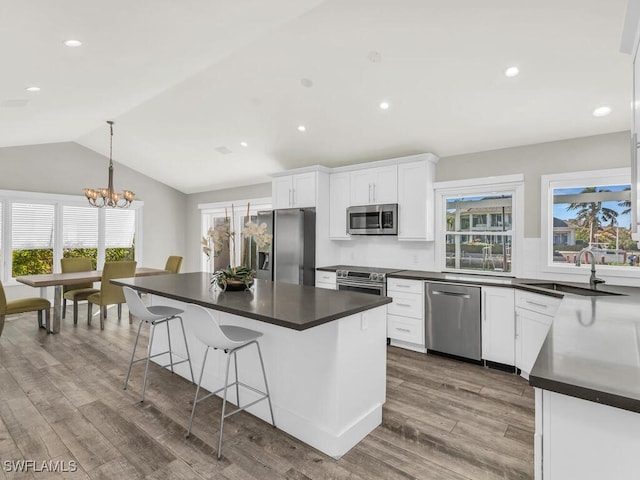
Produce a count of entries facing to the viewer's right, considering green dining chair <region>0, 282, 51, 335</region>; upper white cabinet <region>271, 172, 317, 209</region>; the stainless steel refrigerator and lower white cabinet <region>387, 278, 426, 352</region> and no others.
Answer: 1

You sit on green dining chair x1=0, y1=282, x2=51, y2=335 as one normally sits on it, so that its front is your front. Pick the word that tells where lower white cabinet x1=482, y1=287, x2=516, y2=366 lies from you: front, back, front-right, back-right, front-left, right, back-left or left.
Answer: front-right

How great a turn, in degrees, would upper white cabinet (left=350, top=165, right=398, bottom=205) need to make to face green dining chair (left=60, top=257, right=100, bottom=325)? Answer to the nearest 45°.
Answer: approximately 45° to its right

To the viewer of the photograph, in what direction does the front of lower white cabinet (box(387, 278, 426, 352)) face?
facing the viewer and to the left of the viewer

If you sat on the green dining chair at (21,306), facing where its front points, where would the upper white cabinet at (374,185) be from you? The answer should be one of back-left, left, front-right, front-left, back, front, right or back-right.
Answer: front-right

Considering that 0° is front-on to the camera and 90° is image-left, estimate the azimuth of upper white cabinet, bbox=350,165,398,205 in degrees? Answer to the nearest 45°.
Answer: approximately 45°

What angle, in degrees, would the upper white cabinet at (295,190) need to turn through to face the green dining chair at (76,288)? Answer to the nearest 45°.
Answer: approximately 45° to its right

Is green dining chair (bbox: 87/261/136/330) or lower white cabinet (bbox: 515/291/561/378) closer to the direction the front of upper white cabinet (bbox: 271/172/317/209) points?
the green dining chair

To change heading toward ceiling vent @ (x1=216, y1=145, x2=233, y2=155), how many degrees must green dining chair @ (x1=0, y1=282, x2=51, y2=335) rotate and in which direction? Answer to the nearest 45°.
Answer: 0° — it already faces it

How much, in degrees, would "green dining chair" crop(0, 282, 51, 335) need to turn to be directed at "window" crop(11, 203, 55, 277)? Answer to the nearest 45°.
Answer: approximately 90° to its left

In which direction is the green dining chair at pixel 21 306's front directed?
to the viewer's right

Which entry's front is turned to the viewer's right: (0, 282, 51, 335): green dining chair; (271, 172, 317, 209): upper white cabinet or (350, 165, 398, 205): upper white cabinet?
the green dining chair

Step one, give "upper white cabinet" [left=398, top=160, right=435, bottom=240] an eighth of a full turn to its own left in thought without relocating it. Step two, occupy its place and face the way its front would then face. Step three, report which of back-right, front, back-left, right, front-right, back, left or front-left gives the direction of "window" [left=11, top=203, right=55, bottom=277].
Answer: right

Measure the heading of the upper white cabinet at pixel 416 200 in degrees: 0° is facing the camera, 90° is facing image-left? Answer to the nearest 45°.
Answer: approximately 45°
